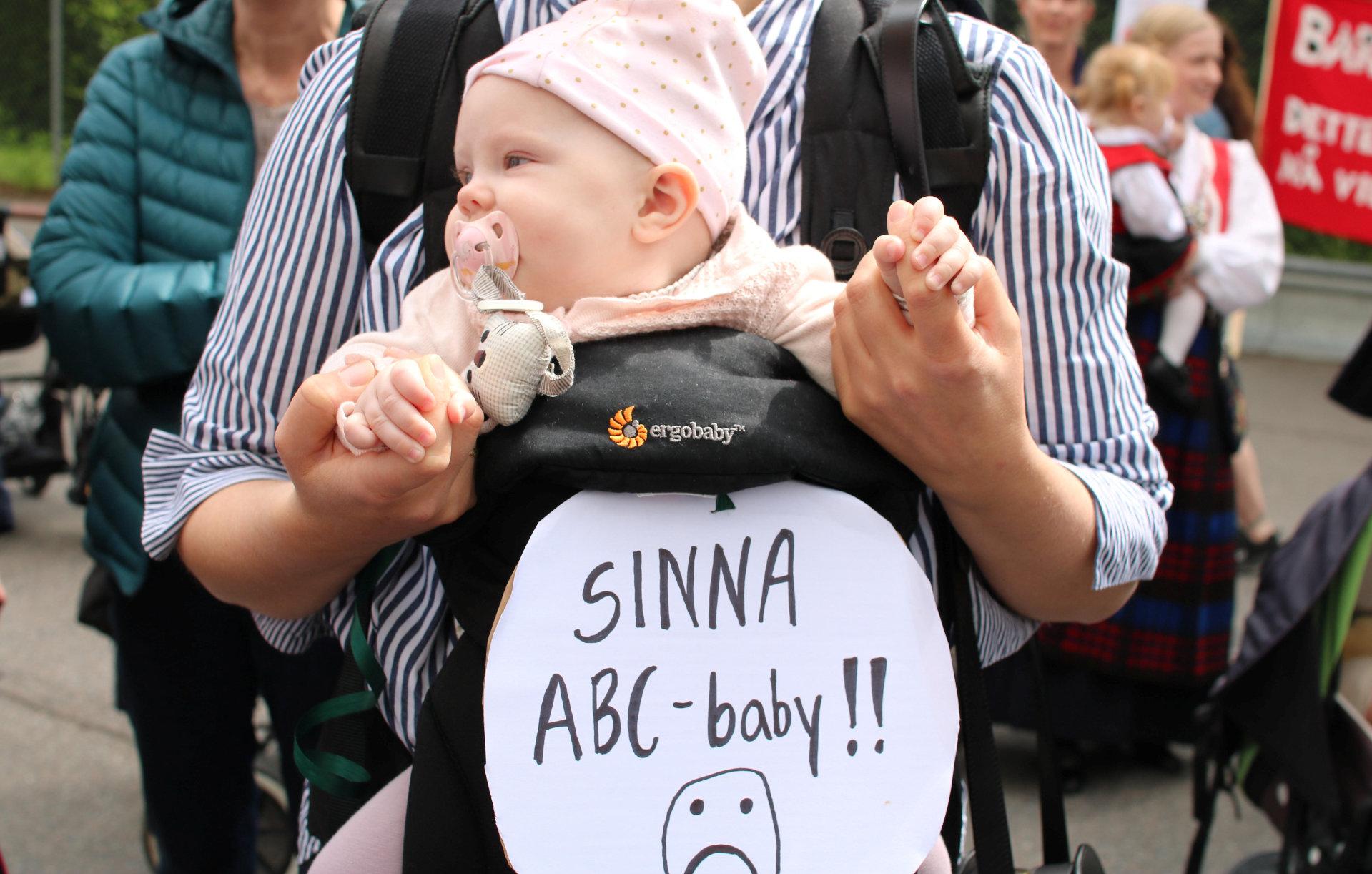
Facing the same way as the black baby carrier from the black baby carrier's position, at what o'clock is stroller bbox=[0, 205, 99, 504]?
The stroller is roughly at 5 o'clock from the black baby carrier.

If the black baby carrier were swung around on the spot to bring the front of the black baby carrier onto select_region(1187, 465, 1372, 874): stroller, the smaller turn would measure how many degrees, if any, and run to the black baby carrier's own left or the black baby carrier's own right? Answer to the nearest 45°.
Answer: approximately 135° to the black baby carrier's own left

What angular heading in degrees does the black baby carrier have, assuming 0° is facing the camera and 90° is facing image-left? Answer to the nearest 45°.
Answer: approximately 0°

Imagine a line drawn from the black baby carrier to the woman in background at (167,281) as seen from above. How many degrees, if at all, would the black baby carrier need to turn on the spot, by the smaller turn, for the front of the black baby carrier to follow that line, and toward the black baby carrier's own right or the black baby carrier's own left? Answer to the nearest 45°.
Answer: approximately 135° to the black baby carrier's own right

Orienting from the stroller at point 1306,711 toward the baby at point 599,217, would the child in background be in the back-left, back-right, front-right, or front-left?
back-right

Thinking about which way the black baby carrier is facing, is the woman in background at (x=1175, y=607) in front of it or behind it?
behind

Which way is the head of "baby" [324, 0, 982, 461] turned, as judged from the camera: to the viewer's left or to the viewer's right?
to the viewer's left

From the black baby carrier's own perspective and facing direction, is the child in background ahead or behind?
behind
